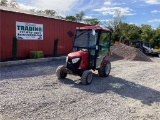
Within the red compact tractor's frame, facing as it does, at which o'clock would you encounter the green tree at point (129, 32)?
The green tree is roughly at 5 o'clock from the red compact tractor.

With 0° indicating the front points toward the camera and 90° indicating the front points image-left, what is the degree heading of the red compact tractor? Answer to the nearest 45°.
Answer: approximately 45°

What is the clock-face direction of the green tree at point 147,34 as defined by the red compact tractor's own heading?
The green tree is roughly at 5 o'clock from the red compact tractor.

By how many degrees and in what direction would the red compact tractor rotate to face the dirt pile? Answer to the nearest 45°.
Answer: approximately 135° to its right
